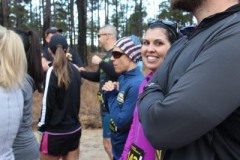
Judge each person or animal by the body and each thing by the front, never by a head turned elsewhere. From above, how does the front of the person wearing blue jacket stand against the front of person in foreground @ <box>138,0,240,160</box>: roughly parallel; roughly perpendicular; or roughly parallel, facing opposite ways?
roughly parallel

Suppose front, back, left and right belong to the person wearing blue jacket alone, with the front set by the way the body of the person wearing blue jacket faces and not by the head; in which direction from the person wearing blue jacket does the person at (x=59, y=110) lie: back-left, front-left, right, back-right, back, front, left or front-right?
front-right

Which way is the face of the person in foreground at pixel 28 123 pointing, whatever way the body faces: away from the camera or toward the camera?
away from the camera

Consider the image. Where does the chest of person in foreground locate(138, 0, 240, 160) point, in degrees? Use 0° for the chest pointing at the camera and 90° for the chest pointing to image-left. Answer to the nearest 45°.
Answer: approximately 90°

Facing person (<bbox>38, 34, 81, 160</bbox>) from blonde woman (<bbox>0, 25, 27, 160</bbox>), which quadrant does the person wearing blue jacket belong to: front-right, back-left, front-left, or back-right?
front-right

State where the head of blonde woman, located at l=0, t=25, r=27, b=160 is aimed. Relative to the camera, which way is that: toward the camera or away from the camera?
away from the camera

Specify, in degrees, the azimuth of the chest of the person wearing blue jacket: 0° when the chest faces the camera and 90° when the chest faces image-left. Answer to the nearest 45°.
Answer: approximately 90°

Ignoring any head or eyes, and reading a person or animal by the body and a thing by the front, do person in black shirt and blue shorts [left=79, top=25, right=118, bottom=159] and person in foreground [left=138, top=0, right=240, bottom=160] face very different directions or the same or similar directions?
same or similar directions

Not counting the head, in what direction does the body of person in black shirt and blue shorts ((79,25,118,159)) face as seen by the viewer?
to the viewer's left

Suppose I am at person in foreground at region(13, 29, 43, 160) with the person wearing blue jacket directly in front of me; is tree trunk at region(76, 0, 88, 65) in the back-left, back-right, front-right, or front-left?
front-left
